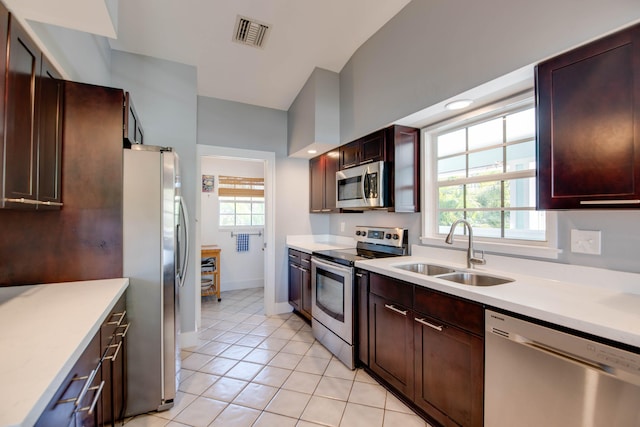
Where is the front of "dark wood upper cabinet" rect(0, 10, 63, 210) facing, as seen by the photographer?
facing to the right of the viewer

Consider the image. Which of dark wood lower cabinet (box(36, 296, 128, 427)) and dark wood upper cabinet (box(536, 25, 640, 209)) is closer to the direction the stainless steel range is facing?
the dark wood lower cabinet

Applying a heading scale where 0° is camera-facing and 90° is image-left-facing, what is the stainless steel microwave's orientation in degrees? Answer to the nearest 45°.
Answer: approximately 45°

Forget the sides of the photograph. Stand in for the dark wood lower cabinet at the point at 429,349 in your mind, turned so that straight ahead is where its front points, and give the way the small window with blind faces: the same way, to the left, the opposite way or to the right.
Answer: to the left

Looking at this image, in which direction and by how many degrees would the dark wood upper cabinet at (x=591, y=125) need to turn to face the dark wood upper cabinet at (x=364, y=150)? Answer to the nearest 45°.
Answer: approximately 45° to its right
